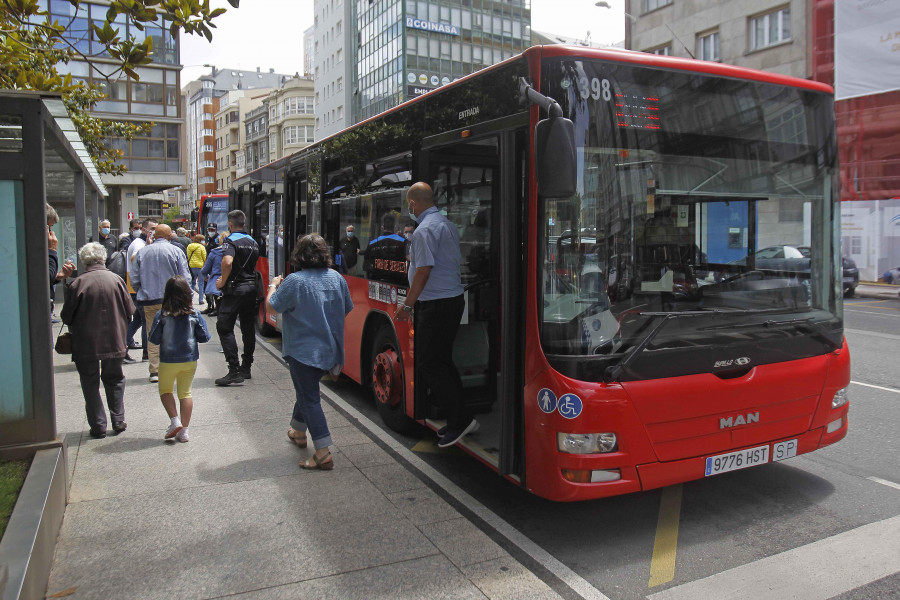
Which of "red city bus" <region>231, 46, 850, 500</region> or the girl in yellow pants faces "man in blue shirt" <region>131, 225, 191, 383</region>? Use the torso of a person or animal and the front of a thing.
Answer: the girl in yellow pants

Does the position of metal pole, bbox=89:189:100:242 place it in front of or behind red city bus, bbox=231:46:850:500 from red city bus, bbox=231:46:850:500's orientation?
behind

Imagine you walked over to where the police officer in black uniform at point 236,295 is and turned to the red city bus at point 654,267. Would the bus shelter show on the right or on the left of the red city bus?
right

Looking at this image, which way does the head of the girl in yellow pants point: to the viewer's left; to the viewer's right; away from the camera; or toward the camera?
away from the camera

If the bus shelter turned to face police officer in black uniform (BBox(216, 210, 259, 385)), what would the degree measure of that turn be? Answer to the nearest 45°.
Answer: approximately 45° to its left

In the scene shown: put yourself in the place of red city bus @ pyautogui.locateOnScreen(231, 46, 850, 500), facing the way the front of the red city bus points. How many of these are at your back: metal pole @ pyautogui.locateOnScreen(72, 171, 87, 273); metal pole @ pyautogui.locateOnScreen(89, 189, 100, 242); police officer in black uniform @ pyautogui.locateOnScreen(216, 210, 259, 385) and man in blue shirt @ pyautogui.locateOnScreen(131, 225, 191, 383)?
4

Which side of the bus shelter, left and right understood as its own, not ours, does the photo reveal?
right

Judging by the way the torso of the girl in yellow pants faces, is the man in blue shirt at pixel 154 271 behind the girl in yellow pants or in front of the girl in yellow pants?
in front

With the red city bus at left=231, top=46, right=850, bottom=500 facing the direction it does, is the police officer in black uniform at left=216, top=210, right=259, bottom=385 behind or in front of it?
behind

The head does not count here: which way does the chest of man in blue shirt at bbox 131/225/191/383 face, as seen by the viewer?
away from the camera

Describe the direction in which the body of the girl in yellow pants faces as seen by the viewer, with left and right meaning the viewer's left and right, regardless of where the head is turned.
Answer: facing away from the viewer

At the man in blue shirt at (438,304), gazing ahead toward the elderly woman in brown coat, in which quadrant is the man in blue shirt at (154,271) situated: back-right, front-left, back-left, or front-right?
front-right
